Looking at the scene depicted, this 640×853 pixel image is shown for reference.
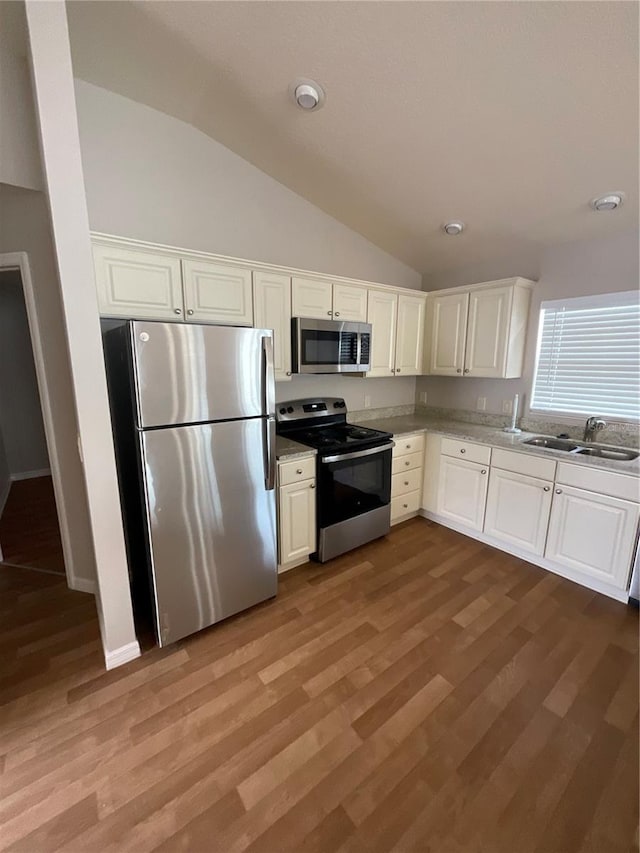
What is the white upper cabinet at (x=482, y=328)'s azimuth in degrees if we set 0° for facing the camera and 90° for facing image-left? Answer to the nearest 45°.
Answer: approximately 45°

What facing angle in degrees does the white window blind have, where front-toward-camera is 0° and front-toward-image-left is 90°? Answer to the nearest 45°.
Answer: approximately 45°

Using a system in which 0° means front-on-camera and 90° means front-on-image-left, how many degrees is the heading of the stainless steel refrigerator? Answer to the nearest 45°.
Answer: approximately 315°

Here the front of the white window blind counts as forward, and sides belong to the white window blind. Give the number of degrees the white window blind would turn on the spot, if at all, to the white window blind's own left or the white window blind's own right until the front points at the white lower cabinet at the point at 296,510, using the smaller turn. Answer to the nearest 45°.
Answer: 0° — it already faces it

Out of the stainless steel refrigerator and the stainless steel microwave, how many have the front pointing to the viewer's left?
0

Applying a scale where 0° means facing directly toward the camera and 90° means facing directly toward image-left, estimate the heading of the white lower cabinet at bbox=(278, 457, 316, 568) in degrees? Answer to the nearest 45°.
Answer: approximately 315°

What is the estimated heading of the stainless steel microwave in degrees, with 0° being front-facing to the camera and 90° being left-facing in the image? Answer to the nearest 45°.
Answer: approximately 315°

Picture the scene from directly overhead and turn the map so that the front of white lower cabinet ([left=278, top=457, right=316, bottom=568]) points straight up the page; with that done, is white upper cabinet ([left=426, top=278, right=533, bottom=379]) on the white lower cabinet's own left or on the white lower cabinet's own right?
on the white lower cabinet's own left

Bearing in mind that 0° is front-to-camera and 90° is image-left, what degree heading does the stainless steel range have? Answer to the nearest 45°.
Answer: approximately 315°

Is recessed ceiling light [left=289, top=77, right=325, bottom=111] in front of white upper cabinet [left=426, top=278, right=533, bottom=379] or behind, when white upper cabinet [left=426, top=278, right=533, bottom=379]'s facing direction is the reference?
in front
